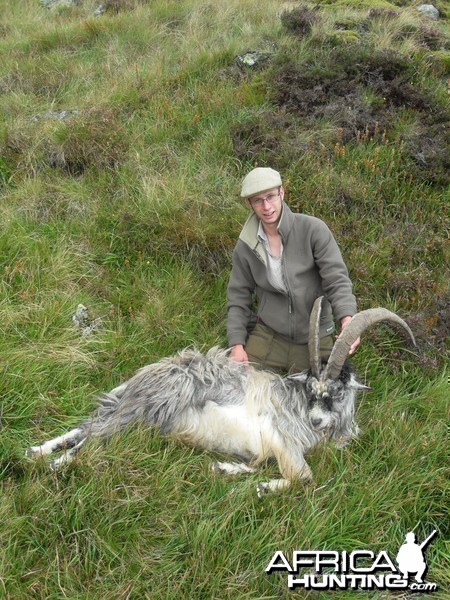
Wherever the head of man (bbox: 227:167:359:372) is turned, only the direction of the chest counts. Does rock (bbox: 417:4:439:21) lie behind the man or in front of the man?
behind

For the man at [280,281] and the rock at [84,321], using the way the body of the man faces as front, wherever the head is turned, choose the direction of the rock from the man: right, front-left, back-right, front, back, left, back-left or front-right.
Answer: right

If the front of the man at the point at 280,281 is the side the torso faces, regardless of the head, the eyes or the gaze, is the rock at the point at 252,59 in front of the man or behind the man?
behind

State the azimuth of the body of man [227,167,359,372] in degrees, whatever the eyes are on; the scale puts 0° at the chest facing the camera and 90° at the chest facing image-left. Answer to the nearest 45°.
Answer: approximately 0°
